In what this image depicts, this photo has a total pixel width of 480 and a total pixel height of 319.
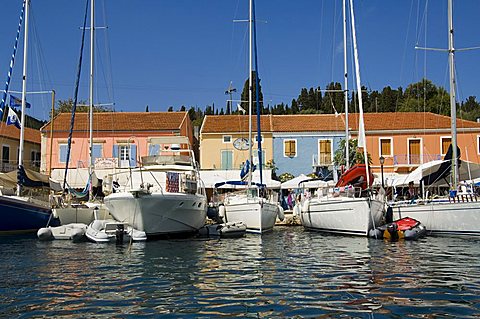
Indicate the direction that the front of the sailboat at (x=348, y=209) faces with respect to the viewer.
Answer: facing the viewer and to the right of the viewer

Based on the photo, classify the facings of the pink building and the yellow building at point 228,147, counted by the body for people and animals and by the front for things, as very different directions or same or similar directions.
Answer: same or similar directions

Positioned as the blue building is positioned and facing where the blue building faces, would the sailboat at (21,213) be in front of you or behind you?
in front

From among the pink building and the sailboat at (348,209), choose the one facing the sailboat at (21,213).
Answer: the pink building

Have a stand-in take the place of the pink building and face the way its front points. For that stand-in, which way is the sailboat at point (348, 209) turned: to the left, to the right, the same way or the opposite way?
the same way

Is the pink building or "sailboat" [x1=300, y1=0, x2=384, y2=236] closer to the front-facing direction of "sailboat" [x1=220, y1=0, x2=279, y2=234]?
the sailboat

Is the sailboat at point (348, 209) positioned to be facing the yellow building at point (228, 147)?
no

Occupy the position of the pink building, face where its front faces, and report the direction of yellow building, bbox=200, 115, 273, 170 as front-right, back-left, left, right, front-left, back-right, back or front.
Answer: left

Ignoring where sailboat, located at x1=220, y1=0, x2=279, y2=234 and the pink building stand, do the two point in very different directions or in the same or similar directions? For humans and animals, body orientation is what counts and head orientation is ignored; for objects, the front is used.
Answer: same or similar directions

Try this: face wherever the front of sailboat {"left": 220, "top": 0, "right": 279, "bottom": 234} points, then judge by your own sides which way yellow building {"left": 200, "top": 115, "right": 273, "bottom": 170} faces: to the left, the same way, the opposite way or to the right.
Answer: the same way

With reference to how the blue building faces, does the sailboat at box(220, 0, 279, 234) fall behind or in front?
in front

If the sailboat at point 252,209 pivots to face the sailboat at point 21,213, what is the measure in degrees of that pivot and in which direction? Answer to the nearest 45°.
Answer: approximately 90° to its right

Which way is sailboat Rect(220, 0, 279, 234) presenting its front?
toward the camera

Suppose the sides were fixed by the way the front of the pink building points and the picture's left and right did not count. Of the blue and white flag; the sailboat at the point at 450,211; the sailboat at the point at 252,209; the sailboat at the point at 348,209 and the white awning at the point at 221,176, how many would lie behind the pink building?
0

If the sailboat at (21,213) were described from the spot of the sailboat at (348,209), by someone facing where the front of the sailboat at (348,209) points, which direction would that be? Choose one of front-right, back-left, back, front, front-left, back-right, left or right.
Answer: back-right

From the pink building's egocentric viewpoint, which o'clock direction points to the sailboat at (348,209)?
The sailboat is roughly at 11 o'clock from the pink building.

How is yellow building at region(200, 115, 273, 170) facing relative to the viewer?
toward the camera

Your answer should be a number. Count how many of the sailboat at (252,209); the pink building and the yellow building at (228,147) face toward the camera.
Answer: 3

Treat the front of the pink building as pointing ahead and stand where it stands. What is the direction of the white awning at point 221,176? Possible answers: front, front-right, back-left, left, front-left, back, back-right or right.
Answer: front-left

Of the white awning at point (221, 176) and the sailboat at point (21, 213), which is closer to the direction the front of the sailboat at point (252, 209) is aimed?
the sailboat

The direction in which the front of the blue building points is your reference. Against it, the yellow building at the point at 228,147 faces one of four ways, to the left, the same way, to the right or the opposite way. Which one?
the same way
